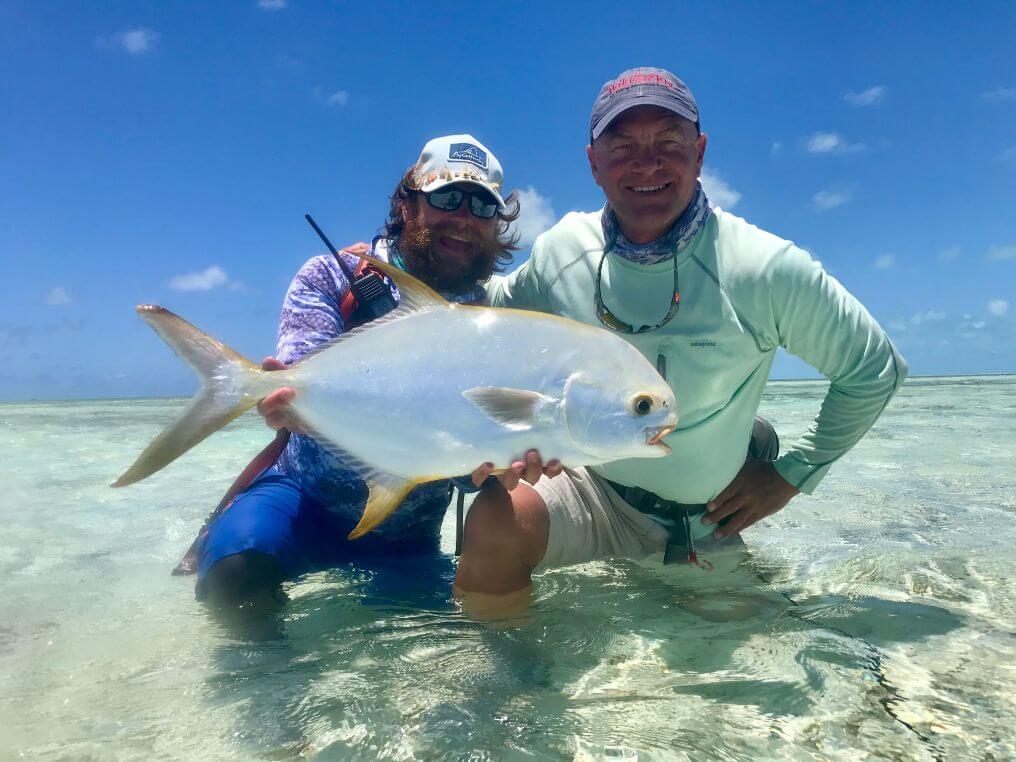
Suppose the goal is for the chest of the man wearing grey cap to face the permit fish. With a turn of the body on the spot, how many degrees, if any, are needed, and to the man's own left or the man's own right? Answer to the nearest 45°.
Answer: approximately 45° to the man's own right

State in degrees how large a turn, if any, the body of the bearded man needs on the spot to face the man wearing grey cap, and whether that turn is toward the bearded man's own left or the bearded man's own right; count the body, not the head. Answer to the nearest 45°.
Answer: approximately 45° to the bearded man's own left

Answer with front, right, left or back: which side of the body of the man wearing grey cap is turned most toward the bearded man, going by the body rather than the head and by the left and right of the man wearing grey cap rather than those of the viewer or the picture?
right

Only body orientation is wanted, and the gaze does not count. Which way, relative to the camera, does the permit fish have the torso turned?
to the viewer's right

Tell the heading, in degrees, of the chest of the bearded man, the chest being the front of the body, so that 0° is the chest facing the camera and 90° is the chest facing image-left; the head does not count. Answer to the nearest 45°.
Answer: approximately 0°

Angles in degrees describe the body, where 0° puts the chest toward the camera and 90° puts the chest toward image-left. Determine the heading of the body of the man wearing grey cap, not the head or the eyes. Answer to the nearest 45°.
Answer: approximately 0°
